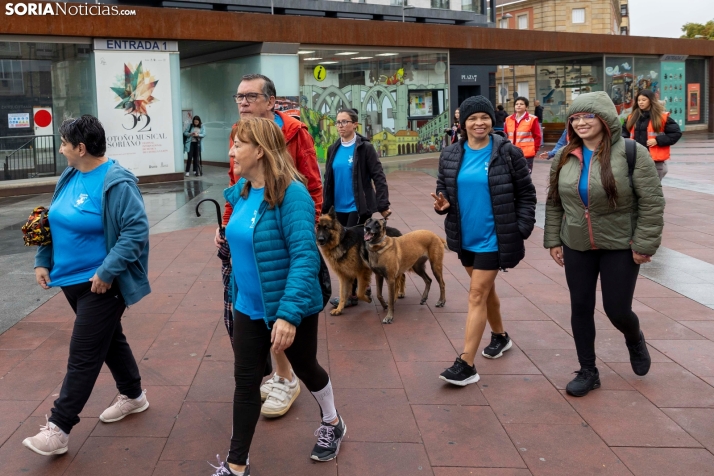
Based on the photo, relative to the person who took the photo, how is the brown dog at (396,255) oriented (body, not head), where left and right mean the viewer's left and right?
facing the viewer and to the left of the viewer

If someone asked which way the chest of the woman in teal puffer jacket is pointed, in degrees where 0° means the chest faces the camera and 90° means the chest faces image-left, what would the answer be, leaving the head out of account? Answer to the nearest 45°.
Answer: approximately 45°

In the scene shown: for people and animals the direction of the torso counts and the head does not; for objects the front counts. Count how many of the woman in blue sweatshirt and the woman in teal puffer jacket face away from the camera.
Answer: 0

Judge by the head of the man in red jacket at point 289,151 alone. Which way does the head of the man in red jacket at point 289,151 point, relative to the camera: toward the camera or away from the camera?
toward the camera

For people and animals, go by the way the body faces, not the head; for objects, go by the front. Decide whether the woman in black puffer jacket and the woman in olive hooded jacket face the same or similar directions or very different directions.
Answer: same or similar directions

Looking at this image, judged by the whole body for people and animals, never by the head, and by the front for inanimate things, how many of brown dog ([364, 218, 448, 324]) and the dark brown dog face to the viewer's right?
0

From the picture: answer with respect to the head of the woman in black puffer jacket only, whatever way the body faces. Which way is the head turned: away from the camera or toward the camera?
toward the camera

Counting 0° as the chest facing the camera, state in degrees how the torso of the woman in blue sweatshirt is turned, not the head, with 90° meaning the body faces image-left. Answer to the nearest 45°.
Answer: approximately 45°

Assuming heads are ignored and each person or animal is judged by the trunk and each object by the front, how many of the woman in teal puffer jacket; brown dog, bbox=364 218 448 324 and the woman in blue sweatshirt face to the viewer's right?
0

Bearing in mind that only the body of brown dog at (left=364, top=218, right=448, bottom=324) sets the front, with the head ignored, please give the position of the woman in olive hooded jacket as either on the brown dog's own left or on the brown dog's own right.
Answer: on the brown dog's own left

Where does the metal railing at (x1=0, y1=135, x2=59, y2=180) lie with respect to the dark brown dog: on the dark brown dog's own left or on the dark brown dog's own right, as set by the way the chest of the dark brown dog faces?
on the dark brown dog's own right

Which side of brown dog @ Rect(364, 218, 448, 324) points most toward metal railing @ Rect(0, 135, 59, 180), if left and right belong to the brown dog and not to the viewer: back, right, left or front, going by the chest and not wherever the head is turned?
right

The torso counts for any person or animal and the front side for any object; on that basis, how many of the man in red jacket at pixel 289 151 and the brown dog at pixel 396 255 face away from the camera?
0

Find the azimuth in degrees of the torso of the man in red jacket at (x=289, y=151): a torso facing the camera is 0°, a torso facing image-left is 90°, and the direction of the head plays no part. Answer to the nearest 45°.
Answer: approximately 45°
